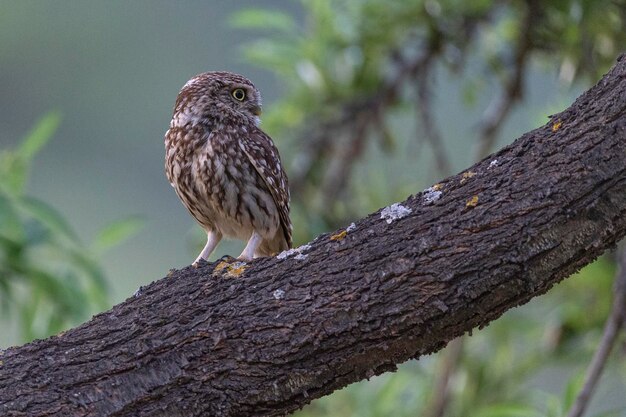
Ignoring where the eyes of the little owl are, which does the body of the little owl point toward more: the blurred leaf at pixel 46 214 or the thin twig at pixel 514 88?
the blurred leaf
